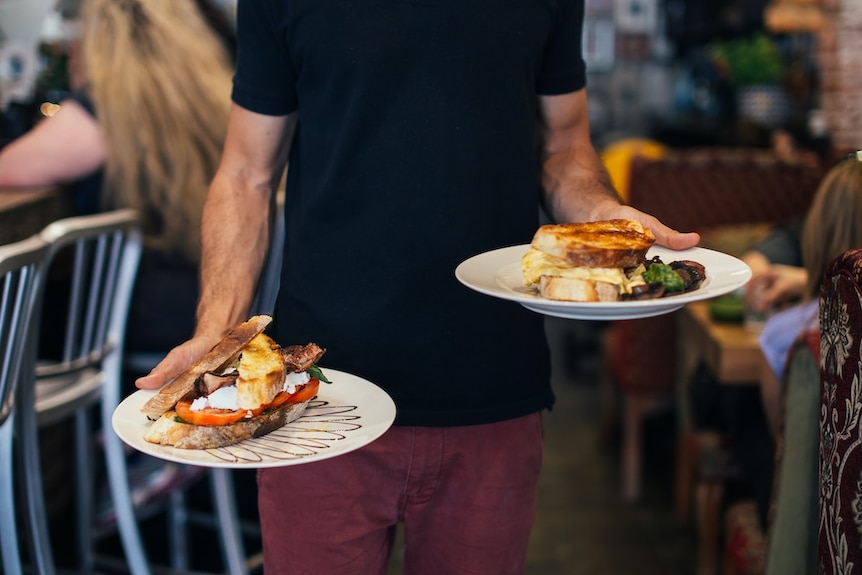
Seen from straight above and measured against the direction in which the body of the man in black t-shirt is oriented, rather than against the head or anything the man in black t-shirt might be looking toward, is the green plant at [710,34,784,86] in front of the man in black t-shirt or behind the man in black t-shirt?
behind

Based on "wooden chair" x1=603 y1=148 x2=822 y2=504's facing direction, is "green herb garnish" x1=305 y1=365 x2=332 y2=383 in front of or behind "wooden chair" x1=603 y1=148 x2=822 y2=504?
in front

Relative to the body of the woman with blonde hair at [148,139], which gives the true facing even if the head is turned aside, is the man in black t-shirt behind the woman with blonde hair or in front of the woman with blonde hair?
behind

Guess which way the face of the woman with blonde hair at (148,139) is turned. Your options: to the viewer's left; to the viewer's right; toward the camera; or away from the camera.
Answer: away from the camera

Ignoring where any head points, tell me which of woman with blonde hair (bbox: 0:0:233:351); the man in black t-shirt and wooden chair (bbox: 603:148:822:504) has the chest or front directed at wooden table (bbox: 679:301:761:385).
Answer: the wooden chair

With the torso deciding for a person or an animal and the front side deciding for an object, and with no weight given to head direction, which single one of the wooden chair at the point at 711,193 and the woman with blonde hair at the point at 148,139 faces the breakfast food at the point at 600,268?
the wooden chair

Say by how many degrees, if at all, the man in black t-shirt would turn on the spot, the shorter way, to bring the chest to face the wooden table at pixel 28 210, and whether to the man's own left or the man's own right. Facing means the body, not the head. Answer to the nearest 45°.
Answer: approximately 135° to the man's own right

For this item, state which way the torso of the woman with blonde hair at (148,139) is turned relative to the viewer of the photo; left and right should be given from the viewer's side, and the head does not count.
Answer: facing away from the viewer and to the left of the viewer

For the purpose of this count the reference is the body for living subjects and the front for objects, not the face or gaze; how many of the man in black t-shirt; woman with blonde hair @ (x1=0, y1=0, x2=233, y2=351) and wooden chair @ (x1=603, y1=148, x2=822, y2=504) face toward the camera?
2
